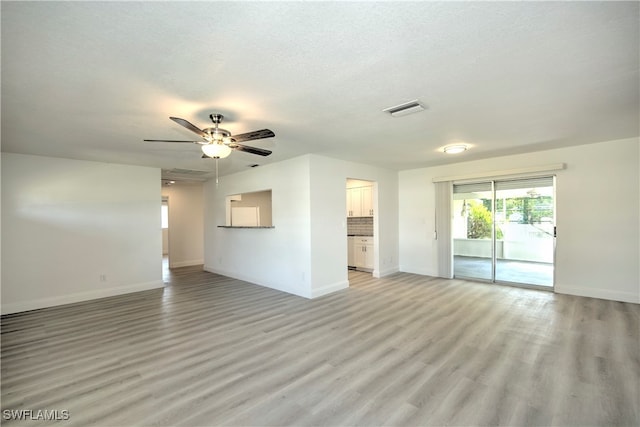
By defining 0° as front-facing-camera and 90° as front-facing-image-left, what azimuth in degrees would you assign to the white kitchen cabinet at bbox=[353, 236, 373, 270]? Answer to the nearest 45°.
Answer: approximately 0°

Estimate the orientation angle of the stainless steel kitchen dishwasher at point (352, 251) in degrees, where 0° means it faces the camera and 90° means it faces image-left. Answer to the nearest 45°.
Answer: approximately 0°

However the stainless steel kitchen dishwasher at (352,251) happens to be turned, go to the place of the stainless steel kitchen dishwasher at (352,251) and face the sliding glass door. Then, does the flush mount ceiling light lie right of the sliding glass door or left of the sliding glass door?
right

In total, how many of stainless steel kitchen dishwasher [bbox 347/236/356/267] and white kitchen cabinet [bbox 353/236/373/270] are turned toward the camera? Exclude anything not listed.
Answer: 2

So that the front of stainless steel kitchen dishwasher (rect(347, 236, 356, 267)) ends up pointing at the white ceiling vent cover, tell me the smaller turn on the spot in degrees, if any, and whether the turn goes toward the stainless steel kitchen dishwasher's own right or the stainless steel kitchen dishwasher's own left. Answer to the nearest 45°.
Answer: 0° — it already faces it

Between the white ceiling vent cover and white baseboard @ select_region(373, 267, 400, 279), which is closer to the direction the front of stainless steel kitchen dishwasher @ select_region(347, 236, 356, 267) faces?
the white ceiling vent cover

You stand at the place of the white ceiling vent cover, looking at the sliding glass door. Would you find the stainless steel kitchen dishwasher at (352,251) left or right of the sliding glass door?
left

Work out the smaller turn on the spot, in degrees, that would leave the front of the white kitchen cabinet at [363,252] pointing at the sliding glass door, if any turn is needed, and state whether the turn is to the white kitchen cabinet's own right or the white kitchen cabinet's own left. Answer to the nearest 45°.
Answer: approximately 90° to the white kitchen cabinet's own left

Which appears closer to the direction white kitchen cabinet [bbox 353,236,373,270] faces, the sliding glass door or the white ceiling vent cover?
the white ceiling vent cover
